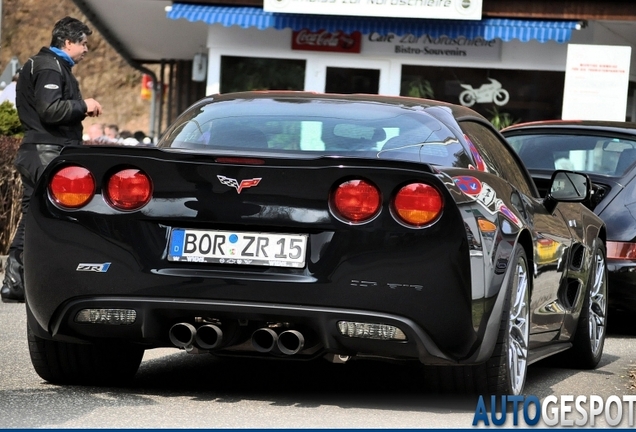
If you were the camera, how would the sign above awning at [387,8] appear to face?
facing the viewer

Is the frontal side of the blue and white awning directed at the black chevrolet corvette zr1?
yes

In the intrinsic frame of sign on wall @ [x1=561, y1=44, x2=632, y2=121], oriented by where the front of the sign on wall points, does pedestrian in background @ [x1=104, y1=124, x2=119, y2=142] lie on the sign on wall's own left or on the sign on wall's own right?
on the sign on wall's own right

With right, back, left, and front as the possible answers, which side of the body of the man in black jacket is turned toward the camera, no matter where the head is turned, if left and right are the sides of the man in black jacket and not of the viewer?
right

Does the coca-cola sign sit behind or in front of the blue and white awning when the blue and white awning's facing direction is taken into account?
behind

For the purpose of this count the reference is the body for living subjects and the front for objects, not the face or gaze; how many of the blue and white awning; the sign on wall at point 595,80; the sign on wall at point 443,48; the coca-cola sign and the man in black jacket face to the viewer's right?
1

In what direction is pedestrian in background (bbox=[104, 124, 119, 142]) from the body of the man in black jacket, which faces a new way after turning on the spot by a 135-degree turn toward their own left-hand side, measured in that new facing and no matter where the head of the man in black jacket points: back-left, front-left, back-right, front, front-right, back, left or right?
front-right

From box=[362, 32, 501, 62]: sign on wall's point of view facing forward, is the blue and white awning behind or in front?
in front

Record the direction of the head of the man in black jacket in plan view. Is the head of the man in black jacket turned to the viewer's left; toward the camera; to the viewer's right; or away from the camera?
to the viewer's right

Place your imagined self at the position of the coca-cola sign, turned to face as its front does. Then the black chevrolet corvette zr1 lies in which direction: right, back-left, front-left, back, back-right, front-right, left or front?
front

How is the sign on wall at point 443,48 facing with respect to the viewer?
toward the camera

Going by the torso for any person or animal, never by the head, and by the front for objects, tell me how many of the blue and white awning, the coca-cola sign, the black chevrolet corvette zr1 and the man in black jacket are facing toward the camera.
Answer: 2

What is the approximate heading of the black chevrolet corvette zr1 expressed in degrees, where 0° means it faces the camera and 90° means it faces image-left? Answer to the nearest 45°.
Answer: approximately 225°

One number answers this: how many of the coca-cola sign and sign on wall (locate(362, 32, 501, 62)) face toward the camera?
2

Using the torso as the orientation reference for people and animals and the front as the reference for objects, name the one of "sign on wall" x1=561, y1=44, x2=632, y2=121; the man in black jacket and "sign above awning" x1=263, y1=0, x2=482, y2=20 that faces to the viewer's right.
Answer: the man in black jacket

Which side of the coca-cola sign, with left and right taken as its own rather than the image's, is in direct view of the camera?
front
